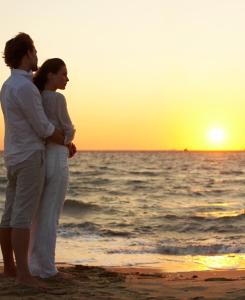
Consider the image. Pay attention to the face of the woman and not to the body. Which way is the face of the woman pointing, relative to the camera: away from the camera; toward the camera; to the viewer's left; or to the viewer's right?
to the viewer's right

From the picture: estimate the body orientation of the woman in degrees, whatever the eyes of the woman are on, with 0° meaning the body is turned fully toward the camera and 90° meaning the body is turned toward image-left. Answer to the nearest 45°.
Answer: approximately 270°

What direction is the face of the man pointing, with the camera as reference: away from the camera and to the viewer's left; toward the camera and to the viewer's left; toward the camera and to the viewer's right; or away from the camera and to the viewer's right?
away from the camera and to the viewer's right

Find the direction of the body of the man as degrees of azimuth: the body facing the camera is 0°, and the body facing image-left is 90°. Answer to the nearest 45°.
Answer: approximately 225°
